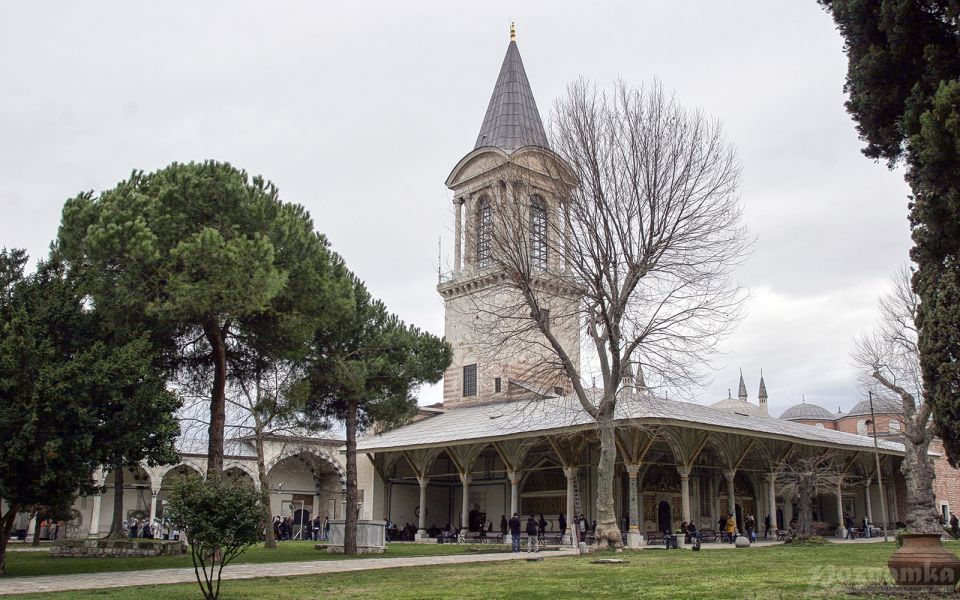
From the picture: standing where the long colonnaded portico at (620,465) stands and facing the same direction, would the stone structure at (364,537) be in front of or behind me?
in front

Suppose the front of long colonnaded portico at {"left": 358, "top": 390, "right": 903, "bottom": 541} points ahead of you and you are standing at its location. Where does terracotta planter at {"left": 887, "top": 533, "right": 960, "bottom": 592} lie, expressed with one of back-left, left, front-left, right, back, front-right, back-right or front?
front

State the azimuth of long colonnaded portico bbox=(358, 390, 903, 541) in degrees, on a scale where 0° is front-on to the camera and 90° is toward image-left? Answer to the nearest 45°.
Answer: approximately 0°

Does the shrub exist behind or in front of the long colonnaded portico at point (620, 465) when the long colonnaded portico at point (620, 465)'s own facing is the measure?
in front

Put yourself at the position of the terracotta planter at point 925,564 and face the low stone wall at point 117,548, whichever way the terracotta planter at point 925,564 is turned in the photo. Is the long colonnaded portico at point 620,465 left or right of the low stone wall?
right

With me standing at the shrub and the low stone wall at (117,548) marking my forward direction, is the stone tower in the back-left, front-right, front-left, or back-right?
front-right

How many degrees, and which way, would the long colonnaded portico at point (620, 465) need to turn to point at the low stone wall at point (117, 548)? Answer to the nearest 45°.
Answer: approximately 45° to its right

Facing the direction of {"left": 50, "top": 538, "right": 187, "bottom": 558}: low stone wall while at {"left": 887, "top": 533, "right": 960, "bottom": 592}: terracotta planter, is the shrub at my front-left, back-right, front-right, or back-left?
front-left
